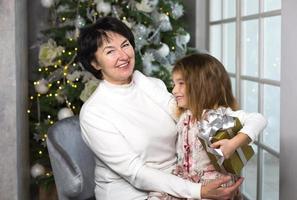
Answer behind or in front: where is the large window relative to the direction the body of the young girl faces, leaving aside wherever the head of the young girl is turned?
behind

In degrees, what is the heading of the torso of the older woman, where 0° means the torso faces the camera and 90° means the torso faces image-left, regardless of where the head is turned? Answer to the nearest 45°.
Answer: approximately 315°

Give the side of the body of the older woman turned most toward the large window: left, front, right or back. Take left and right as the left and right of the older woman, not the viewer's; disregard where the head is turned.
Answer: left

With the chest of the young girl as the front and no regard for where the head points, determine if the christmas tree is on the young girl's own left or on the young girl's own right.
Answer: on the young girl's own right

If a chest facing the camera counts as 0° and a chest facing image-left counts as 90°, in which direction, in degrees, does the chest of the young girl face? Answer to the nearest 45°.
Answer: approximately 45°
